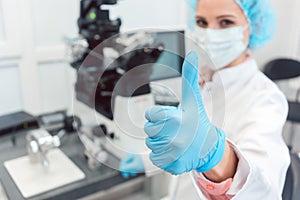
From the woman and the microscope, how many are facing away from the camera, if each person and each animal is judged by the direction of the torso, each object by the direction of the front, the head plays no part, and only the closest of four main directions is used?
0

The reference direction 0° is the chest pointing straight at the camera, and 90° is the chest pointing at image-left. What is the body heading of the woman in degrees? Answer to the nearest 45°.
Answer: approximately 45°
